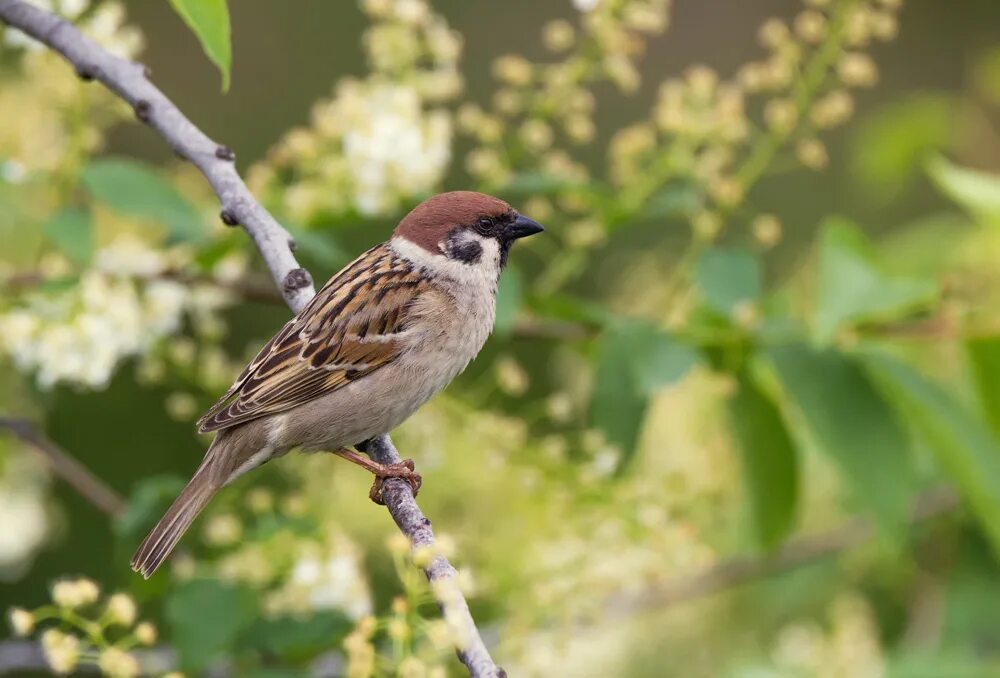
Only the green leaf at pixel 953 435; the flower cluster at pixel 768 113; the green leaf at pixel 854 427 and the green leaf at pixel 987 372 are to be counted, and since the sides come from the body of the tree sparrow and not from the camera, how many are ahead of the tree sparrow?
4

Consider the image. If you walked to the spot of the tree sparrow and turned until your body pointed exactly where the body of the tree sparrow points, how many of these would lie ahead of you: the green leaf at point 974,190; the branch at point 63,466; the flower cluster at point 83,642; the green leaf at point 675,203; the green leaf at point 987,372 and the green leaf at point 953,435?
4

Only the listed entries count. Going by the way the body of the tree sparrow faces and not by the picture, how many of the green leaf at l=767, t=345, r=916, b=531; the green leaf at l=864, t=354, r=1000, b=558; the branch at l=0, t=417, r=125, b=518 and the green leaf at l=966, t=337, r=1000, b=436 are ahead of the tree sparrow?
3

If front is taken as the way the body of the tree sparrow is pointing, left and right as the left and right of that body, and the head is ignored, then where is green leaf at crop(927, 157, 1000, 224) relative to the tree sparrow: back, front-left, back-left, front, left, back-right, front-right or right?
front

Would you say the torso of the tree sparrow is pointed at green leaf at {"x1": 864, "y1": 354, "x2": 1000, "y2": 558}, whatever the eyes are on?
yes

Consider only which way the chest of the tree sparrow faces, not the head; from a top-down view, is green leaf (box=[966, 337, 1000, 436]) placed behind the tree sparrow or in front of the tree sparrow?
in front

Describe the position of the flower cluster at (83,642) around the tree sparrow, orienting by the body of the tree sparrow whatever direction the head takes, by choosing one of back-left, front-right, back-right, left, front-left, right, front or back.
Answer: back-right

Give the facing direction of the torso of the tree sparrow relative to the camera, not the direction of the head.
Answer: to the viewer's right
